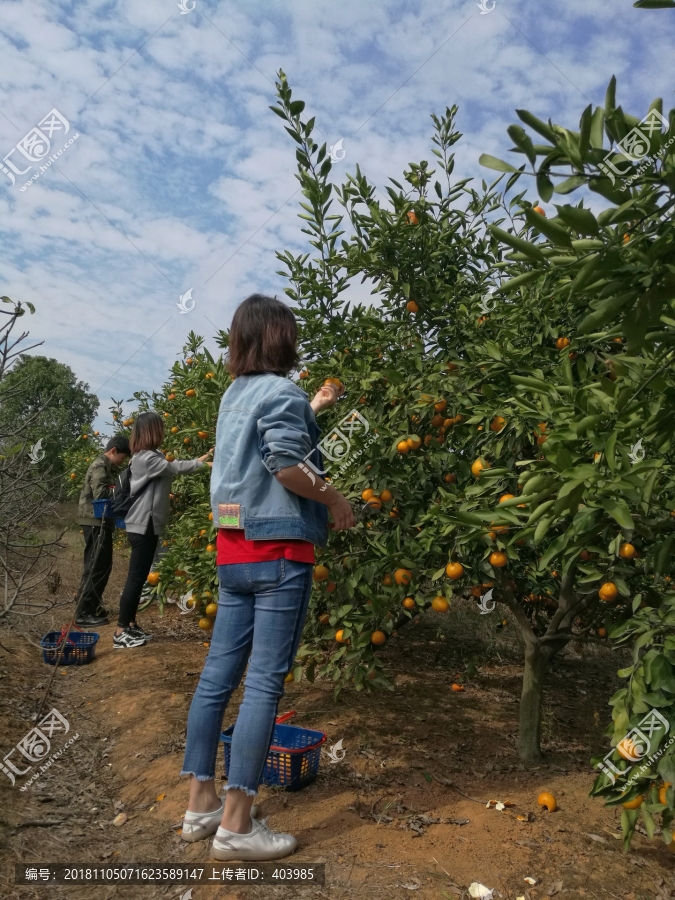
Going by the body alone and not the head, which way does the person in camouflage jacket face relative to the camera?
to the viewer's right

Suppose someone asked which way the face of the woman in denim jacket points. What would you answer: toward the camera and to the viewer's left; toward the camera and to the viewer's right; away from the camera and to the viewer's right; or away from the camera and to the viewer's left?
away from the camera and to the viewer's right

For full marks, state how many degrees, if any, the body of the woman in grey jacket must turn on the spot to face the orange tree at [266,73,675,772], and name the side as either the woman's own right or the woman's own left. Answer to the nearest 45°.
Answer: approximately 45° to the woman's own right

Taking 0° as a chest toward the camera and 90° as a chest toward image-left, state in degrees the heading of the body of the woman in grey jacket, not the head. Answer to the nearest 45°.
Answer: approximately 270°

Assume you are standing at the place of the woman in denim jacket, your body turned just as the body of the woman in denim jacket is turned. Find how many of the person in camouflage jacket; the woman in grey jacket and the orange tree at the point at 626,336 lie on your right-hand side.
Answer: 1

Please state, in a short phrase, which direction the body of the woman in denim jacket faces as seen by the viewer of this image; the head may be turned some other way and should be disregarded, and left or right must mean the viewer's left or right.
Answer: facing away from the viewer and to the right of the viewer

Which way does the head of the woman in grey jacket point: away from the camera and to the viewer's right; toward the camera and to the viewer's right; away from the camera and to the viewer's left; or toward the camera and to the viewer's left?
away from the camera and to the viewer's right

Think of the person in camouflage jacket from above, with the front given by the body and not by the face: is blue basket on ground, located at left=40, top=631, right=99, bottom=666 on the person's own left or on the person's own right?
on the person's own right
